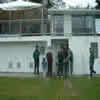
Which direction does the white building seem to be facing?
toward the camera
